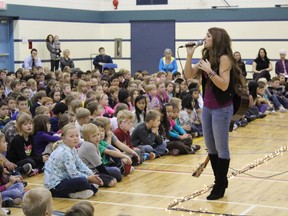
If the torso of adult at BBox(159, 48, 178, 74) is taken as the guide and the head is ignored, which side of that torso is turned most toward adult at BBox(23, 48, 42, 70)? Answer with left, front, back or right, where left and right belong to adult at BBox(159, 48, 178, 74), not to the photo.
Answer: right

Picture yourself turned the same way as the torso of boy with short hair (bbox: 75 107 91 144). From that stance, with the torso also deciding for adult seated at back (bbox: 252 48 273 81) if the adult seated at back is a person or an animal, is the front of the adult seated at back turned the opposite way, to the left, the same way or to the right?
to the right

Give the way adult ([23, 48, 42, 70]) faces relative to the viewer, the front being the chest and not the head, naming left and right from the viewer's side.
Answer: facing the viewer and to the right of the viewer

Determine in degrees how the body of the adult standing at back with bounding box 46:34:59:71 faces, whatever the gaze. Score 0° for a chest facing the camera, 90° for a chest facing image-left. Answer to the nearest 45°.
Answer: approximately 315°

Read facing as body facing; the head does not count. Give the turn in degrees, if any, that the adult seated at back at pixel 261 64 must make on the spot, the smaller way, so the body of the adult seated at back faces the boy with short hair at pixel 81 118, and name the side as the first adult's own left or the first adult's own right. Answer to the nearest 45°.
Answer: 0° — they already face them

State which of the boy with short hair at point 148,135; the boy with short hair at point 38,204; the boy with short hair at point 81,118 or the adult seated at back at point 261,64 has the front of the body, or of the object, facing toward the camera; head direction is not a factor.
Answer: the adult seated at back

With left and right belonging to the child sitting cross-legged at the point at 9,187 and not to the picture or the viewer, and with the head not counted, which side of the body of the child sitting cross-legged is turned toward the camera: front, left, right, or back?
right

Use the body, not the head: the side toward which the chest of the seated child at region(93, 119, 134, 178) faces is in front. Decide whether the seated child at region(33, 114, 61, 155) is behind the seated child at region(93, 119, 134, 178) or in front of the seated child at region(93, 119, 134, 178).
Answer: behind

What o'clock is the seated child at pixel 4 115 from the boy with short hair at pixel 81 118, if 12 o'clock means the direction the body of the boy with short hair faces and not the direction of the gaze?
The seated child is roughly at 7 o'clock from the boy with short hair.

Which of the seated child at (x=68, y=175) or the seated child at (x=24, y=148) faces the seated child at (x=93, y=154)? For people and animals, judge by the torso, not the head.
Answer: the seated child at (x=24, y=148)

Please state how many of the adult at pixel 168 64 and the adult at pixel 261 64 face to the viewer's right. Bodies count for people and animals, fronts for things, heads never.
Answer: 0

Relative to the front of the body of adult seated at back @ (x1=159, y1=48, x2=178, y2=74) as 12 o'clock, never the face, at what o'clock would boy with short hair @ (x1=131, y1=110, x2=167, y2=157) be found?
The boy with short hair is roughly at 12 o'clock from the adult seated at back.

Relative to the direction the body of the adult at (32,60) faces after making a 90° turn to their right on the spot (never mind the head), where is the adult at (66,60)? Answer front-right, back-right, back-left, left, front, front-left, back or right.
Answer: back

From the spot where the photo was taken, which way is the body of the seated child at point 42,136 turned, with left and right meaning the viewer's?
facing to the right of the viewer
